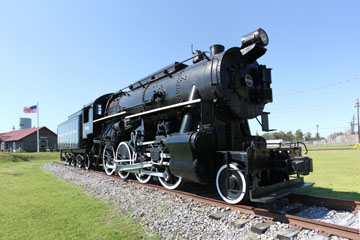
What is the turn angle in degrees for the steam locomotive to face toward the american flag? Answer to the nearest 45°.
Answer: approximately 180°

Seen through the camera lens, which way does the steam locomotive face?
facing the viewer and to the right of the viewer

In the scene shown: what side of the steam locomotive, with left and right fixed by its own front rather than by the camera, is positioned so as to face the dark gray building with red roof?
back
